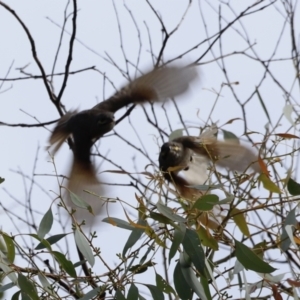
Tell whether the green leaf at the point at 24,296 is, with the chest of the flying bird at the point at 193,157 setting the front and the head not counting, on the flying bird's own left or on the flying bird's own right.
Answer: on the flying bird's own left

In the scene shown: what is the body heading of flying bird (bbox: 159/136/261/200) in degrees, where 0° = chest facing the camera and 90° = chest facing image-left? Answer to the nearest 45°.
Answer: approximately 90°
